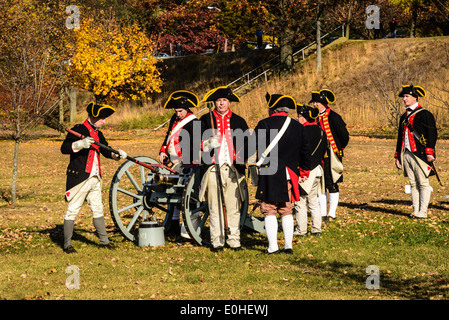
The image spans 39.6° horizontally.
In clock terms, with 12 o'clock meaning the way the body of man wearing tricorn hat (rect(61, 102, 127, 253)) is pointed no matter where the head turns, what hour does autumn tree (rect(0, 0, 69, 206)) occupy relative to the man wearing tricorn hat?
The autumn tree is roughly at 7 o'clock from the man wearing tricorn hat.

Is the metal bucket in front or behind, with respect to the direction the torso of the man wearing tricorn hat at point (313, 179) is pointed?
in front

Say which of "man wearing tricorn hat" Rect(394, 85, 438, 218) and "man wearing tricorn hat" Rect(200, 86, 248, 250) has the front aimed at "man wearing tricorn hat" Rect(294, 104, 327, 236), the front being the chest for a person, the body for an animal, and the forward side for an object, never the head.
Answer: "man wearing tricorn hat" Rect(394, 85, 438, 218)

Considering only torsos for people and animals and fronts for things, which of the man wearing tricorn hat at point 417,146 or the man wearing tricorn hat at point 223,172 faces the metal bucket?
the man wearing tricorn hat at point 417,146

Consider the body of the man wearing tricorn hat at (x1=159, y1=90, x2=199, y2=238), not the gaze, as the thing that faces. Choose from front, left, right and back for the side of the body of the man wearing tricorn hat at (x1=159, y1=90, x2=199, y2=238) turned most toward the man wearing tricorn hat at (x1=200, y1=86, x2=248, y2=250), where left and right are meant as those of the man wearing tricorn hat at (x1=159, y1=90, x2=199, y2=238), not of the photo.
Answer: left

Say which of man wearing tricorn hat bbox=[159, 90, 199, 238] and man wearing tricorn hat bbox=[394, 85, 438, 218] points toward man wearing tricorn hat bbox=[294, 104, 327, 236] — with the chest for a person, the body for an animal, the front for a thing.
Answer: man wearing tricorn hat bbox=[394, 85, 438, 218]

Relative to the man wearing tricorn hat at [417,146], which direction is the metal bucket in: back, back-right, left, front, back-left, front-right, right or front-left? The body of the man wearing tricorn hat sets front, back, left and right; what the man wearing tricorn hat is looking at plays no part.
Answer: front

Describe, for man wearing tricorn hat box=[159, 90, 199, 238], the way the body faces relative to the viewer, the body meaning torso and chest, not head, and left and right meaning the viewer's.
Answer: facing the viewer and to the left of the viewer

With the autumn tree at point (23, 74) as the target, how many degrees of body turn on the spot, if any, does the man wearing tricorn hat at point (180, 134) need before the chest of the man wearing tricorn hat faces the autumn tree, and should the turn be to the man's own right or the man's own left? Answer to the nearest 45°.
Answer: approximately 90° to the man's own right

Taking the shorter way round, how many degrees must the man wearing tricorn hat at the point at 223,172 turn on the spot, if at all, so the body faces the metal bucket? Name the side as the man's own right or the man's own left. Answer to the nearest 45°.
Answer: approximately 90° to the man's own right

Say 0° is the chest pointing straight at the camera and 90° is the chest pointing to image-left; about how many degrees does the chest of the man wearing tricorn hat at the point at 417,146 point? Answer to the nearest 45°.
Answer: approximately 45°

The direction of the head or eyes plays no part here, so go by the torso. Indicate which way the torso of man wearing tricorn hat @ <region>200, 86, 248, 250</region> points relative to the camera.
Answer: toward the camera
